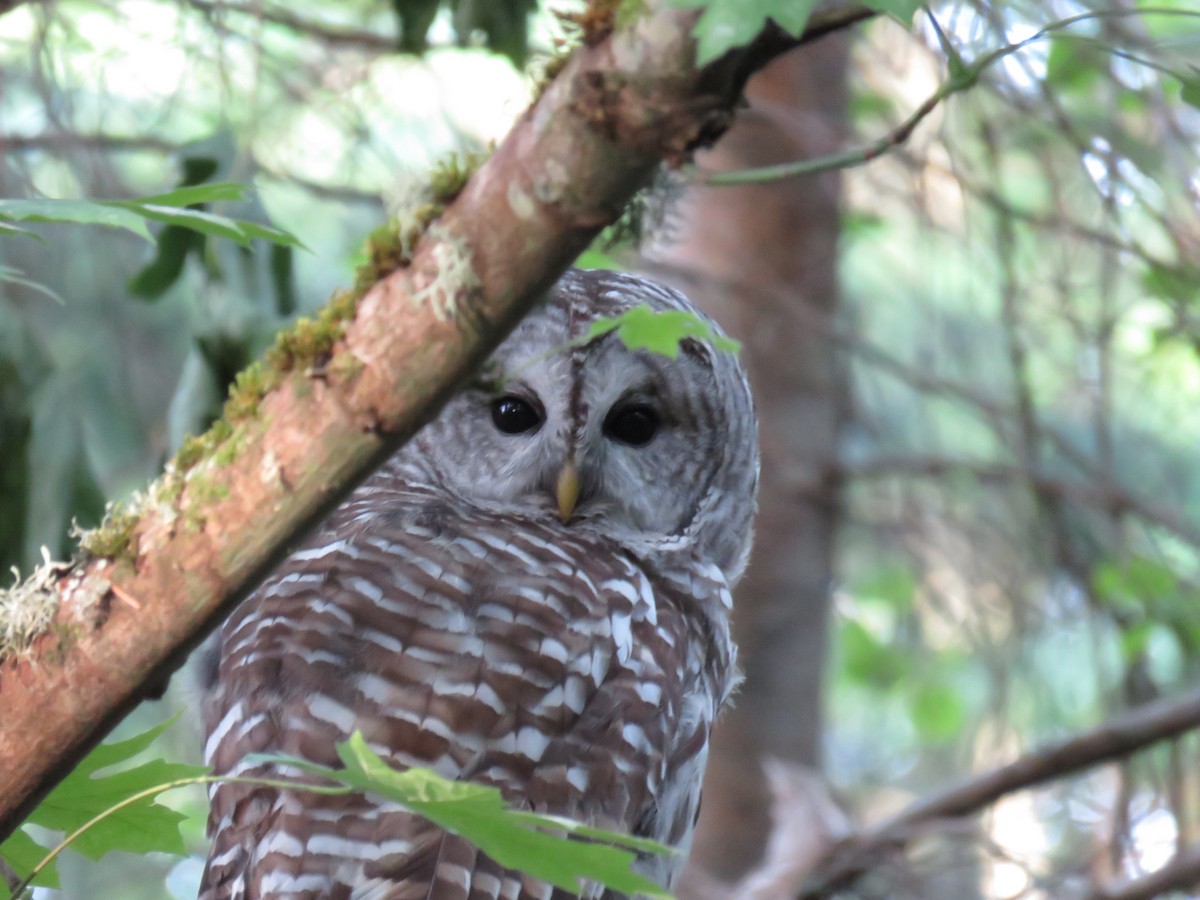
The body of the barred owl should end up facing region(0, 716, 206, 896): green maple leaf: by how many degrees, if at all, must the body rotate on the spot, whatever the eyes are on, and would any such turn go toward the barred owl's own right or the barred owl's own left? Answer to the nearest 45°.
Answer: approximately 180°

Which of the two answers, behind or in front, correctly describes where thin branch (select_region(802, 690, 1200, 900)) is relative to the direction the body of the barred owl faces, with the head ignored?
in front

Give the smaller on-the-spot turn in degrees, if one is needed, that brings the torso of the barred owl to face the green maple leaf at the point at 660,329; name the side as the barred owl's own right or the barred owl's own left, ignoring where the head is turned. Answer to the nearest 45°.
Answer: approximately 135° to the barred owl's own right

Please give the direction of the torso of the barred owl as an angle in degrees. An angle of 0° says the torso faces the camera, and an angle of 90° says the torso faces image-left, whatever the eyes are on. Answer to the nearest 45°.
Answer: approximately 225°

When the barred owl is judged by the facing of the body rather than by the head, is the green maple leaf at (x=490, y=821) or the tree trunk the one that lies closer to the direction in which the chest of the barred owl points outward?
the tree trunk

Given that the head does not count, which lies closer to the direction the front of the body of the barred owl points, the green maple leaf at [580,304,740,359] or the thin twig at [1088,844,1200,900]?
the thin twig

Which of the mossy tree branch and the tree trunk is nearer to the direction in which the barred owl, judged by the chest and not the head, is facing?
the tree trunk
